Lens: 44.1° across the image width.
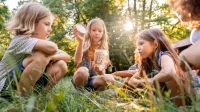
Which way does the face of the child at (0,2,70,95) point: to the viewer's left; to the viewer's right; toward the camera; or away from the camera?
to the viewer's right

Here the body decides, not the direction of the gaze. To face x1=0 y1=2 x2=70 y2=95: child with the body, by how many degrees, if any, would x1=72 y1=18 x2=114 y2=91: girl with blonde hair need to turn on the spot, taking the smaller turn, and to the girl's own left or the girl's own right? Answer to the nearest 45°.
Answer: approximately 45° to the girl's own right

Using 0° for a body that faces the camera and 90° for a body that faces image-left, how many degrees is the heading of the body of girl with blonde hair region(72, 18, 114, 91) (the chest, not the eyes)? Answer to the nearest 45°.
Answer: approximately 0°
